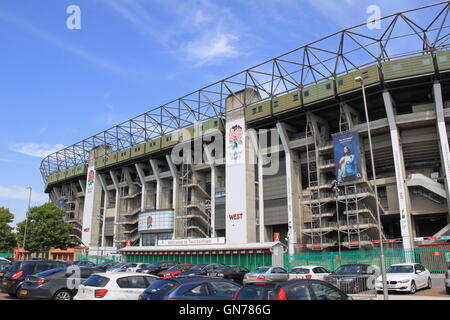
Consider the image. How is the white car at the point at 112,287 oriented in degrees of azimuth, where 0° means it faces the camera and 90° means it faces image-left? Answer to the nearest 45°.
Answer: approximately 225°

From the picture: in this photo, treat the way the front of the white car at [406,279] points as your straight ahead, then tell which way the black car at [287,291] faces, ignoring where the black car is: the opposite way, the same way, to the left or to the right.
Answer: the opposite way

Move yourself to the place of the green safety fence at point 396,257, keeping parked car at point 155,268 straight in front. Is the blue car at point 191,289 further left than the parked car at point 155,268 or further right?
left

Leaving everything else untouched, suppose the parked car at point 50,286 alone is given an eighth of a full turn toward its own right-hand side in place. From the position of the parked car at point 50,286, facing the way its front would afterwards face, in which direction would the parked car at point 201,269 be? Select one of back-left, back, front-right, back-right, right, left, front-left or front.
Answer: front-left

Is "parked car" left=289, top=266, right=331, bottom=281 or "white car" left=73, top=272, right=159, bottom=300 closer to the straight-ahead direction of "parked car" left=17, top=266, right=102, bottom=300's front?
the parked car

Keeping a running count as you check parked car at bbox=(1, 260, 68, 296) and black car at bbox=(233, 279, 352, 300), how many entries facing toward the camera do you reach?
0

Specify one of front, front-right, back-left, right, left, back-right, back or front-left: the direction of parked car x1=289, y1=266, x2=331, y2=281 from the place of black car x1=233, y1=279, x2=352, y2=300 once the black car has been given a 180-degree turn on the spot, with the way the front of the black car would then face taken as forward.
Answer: back-right

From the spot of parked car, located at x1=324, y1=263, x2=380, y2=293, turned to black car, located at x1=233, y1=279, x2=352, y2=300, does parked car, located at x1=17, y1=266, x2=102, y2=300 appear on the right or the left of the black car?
right

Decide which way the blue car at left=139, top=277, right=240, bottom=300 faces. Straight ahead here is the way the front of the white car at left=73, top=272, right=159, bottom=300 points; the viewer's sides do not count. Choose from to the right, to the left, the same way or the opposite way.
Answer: the same way

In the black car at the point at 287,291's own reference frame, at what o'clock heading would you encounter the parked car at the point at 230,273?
The parked car is roughly at 10 o'clock from the black car.

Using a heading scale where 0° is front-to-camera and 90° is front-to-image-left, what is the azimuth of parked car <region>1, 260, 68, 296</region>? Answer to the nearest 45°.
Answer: approximately 225°

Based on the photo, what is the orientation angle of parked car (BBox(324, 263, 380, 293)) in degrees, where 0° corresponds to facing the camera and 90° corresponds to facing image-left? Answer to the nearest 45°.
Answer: approximately 45°

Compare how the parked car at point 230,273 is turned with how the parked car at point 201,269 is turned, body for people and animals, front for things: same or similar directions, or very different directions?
same or similar directions
